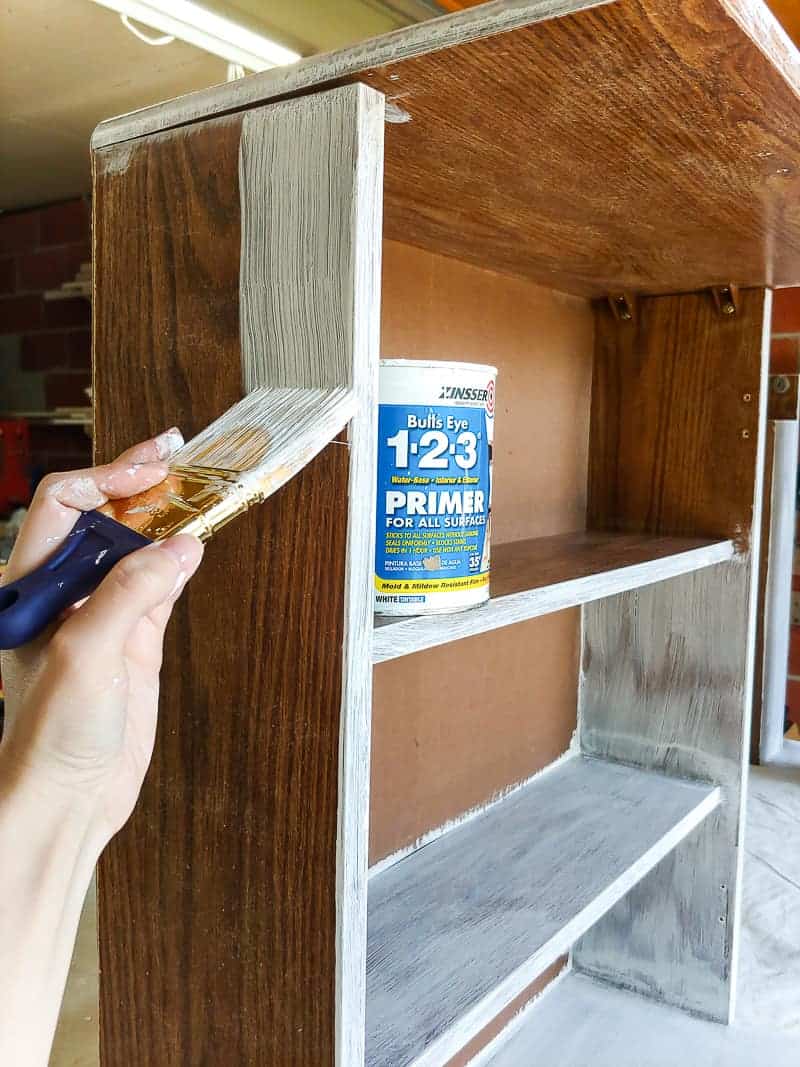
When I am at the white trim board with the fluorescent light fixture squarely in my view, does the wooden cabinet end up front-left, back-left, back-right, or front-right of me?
front-left

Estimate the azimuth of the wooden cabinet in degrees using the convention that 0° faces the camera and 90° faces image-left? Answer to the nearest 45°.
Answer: approximately 315°

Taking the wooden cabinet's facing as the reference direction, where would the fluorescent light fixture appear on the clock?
The fluorescent light fixture is roughly at 7 o'clock from the wooden cabinet.

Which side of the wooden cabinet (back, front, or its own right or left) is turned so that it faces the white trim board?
left

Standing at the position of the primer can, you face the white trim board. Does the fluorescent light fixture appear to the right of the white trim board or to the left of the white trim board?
left

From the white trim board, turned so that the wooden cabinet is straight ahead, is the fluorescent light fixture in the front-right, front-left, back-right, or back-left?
front-right
